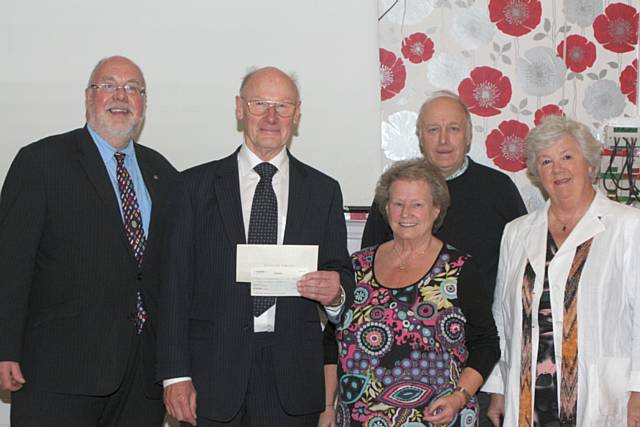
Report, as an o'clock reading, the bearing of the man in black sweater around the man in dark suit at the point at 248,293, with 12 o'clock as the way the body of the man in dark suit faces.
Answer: The man in black sweater is roughly at 8 o'clock from the man in dark suit.

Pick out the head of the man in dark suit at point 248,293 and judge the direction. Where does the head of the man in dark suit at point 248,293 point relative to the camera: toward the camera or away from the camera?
toward the camera

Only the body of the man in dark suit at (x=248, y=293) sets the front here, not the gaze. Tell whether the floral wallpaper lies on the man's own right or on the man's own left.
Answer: on the man's own left

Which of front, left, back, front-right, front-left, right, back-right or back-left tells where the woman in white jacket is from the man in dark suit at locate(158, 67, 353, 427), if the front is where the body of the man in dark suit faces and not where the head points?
left

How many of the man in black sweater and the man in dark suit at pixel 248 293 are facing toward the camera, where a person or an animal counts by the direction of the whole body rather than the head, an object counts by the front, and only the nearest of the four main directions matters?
2

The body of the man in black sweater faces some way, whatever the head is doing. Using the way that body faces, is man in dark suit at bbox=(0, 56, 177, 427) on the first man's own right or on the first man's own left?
on the first man's own right

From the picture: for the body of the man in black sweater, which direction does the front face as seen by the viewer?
toward the camera

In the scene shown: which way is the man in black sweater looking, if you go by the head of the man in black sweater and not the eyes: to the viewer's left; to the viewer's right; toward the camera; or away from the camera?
toward the camera

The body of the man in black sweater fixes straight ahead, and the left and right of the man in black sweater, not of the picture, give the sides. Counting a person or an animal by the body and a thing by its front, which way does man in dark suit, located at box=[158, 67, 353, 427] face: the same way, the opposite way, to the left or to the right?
the same way

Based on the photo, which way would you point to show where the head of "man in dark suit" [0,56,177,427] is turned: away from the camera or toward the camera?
toward the camera

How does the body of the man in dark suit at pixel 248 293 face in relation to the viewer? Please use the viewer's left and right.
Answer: facing the viewer

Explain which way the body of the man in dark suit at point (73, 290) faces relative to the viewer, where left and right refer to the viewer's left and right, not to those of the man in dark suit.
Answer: facing the viewer and to the right of the viewer
